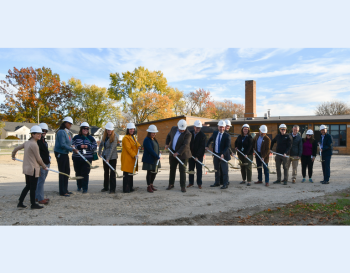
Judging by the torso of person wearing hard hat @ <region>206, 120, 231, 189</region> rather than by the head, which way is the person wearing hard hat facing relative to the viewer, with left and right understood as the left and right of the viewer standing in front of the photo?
facing the viewer and to the left of the viewer

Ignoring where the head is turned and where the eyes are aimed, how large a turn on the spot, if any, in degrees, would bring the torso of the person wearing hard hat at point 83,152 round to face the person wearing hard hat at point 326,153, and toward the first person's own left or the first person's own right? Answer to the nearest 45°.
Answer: approximately 90° to the first person's own left

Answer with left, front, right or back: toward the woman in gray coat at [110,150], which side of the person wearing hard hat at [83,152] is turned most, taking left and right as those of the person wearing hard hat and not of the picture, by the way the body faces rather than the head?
left

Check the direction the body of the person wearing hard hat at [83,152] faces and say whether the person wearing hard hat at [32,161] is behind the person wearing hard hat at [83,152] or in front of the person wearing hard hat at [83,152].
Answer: in front

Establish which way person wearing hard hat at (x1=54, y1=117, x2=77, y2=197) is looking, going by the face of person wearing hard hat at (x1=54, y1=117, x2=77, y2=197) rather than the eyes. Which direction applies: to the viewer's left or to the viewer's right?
to the viewer's right
